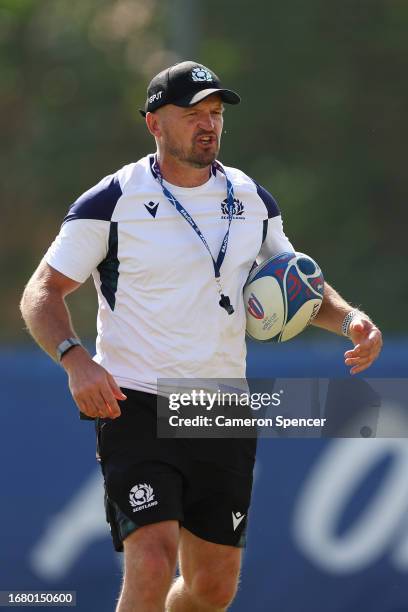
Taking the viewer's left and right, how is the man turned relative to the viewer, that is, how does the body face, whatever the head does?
facing the viewer and to the right of the viewer

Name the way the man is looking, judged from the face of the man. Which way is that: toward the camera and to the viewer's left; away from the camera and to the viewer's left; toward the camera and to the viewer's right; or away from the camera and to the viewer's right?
toward the camera and to the viewer's right
